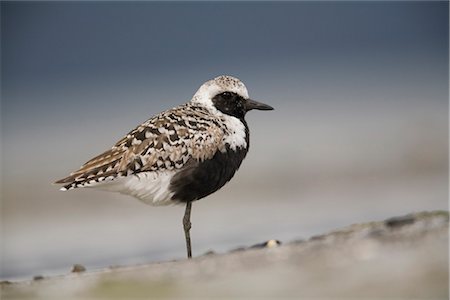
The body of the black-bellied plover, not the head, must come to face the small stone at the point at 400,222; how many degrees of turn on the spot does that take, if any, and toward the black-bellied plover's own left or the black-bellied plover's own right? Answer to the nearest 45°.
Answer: approximately 45° to the black-bellied plover's own right

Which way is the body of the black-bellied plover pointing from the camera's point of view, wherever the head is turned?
to the viewer's right
